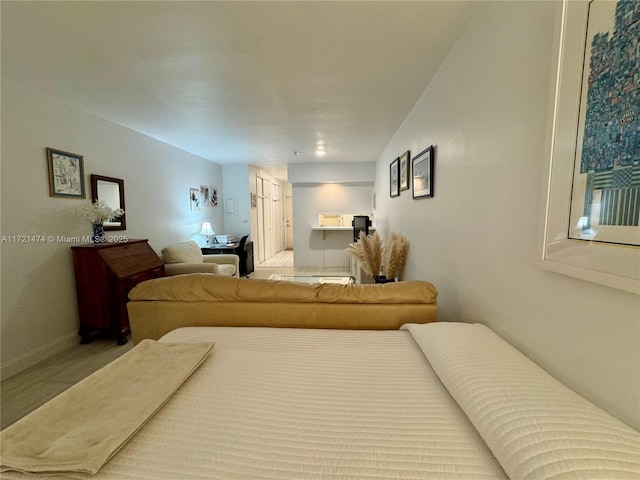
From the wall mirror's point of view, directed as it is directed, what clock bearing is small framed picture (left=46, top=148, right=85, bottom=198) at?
The small framed picture is roughly at 3 o'clock from the wall mirror.

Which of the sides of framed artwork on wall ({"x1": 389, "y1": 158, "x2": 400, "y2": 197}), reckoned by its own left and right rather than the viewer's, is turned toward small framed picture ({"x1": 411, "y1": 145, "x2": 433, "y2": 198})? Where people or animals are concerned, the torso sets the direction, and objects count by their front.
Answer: left

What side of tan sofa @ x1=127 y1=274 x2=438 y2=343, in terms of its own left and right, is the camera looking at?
back

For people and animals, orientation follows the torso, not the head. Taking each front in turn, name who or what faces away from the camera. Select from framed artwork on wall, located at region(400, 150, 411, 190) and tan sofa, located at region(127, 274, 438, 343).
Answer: the tan sofa

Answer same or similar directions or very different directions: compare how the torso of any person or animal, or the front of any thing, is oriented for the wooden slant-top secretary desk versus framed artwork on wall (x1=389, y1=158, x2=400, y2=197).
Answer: very different directions

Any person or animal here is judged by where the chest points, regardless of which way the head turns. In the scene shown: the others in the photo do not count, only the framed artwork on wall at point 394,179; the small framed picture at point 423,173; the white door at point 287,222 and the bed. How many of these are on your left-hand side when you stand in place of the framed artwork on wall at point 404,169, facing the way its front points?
2

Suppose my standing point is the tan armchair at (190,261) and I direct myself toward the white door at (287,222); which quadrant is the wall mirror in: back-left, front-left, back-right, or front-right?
back-left

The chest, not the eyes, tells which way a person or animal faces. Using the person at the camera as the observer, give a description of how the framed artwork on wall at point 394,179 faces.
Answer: facing to the left of the viewer

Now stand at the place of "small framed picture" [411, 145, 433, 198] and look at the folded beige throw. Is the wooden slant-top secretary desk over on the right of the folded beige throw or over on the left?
right

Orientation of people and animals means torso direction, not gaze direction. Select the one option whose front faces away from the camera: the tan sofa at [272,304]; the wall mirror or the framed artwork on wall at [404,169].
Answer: the tan sofa
